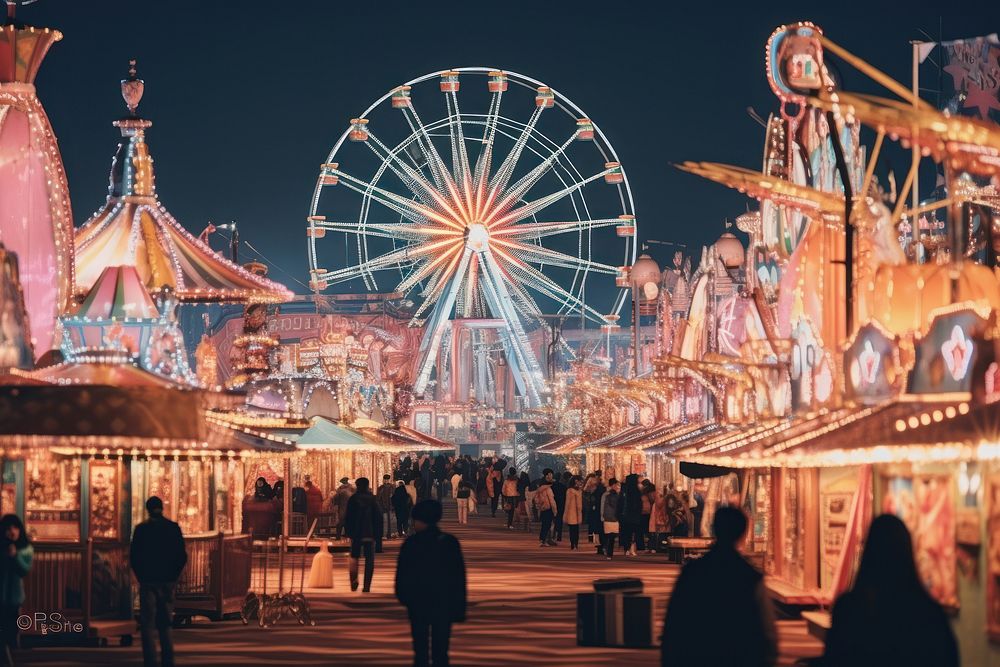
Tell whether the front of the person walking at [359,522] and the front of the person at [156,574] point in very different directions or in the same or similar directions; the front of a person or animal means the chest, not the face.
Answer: same or similar directions

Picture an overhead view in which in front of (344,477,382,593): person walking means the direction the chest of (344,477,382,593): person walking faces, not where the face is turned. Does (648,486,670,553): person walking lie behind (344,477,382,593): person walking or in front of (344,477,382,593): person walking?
in front

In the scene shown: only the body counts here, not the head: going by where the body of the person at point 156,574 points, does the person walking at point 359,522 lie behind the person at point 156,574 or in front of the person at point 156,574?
in front

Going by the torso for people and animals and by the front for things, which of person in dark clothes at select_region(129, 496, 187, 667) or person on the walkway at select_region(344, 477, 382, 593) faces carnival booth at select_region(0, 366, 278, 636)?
person in dark clothes at select_region(129, 496, 187, 667)

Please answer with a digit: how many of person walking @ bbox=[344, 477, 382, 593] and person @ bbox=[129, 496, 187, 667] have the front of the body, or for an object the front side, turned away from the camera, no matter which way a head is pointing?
2

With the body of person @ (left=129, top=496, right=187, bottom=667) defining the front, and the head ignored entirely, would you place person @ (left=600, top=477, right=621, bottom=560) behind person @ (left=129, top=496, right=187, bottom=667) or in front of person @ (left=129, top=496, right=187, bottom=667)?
in front

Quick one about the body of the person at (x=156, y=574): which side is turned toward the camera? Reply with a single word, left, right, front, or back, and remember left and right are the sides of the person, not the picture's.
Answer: back

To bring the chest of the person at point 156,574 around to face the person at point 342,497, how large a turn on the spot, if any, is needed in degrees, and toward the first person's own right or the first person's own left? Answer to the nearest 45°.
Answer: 0° — they already face them

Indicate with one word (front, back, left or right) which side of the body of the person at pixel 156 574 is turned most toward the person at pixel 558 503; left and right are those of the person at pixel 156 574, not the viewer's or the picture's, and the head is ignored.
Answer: front

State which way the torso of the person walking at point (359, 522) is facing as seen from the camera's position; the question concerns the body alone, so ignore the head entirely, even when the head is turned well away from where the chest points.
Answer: away from the camera
